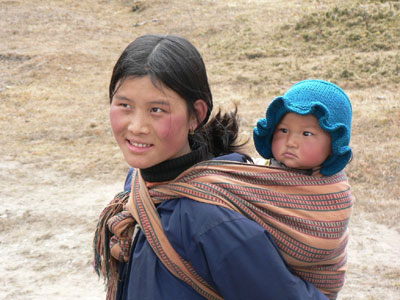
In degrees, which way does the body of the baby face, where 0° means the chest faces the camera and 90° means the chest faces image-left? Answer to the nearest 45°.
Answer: approximately 45°
